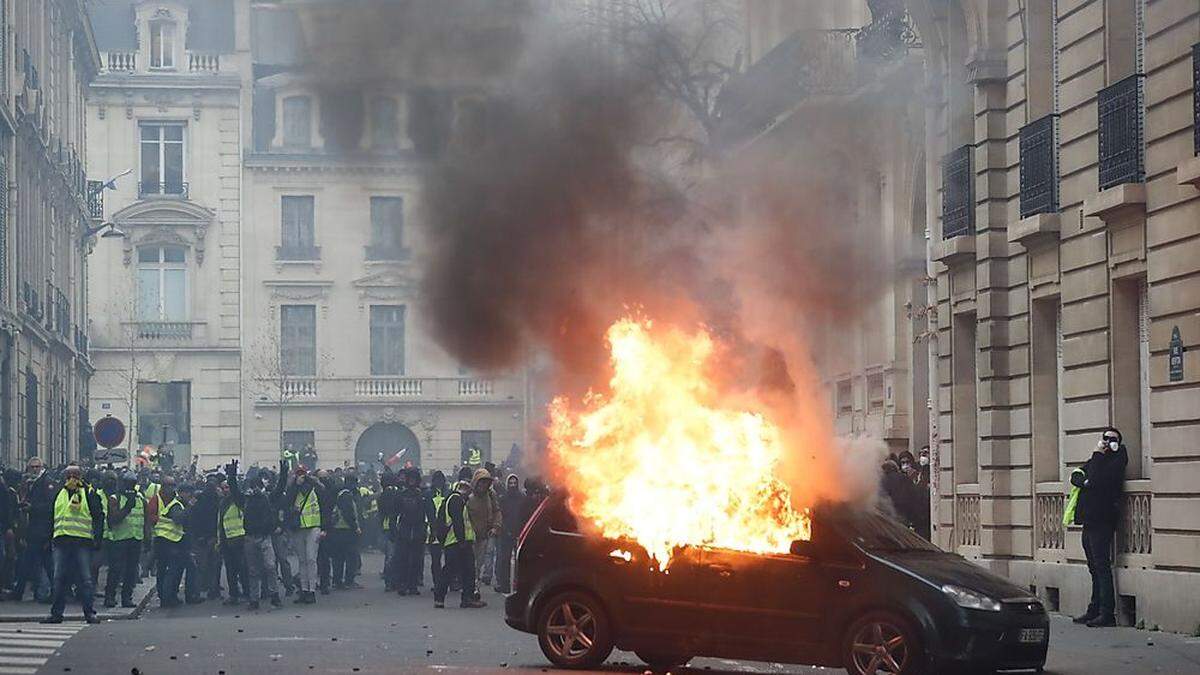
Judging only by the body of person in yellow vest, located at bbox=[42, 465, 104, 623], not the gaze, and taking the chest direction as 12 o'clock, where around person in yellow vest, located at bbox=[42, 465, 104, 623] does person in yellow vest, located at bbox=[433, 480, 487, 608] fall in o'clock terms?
person in yellow vest, located at bbox=[433, 480, 487, 608] is roughly at 8 o'clock from person in yellow vest, located at bbox=[42, 465, 104, 623].

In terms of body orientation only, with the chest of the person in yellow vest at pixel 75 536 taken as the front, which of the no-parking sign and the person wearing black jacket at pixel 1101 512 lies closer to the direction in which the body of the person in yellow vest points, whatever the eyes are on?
the person wearing black jacket

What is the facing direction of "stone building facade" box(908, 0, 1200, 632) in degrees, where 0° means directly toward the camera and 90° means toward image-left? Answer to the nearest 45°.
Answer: approximately 45°

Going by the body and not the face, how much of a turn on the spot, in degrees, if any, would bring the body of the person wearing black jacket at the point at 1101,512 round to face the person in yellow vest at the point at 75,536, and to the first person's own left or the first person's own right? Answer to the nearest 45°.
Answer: approximately 45° to the first person's own right

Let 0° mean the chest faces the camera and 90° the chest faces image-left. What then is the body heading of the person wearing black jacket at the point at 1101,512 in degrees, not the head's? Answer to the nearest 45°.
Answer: approximately 45°

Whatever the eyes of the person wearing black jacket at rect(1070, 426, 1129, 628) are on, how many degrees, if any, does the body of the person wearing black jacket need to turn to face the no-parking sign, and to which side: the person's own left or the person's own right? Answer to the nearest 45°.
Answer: approximately 90° to the person's own right

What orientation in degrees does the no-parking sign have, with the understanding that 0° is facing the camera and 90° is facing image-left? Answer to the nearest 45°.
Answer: approximately 0°

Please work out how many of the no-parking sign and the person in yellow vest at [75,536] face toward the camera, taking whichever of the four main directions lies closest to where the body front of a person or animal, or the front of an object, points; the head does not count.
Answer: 2
